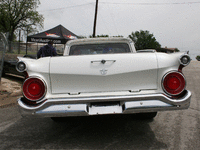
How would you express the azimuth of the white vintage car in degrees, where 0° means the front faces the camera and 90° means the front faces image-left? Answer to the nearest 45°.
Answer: approximately 180°

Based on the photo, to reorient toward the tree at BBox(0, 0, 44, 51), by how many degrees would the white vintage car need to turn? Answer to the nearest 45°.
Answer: approximately 45° to its left
